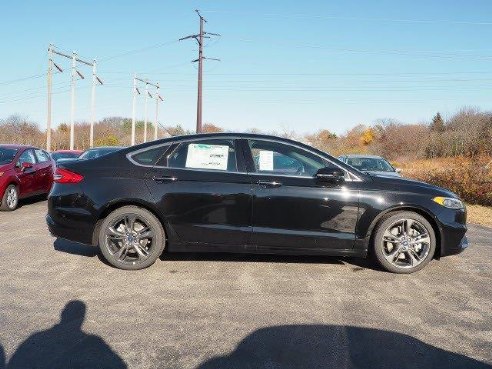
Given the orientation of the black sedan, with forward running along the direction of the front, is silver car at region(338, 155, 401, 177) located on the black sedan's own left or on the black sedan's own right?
on the black sedan's own left

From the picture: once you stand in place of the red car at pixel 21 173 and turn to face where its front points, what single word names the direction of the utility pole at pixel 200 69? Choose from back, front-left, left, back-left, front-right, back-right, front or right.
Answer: back

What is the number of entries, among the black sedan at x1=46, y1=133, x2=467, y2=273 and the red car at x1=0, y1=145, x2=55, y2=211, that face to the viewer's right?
1

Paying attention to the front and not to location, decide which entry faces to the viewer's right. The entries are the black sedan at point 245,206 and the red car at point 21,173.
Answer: the black sedan

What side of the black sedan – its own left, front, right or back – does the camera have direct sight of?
right

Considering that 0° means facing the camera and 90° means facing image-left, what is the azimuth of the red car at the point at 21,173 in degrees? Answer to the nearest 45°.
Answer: approximately 45°

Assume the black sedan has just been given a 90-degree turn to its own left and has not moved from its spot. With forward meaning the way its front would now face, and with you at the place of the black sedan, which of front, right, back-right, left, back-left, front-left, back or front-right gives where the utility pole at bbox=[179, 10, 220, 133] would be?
front
